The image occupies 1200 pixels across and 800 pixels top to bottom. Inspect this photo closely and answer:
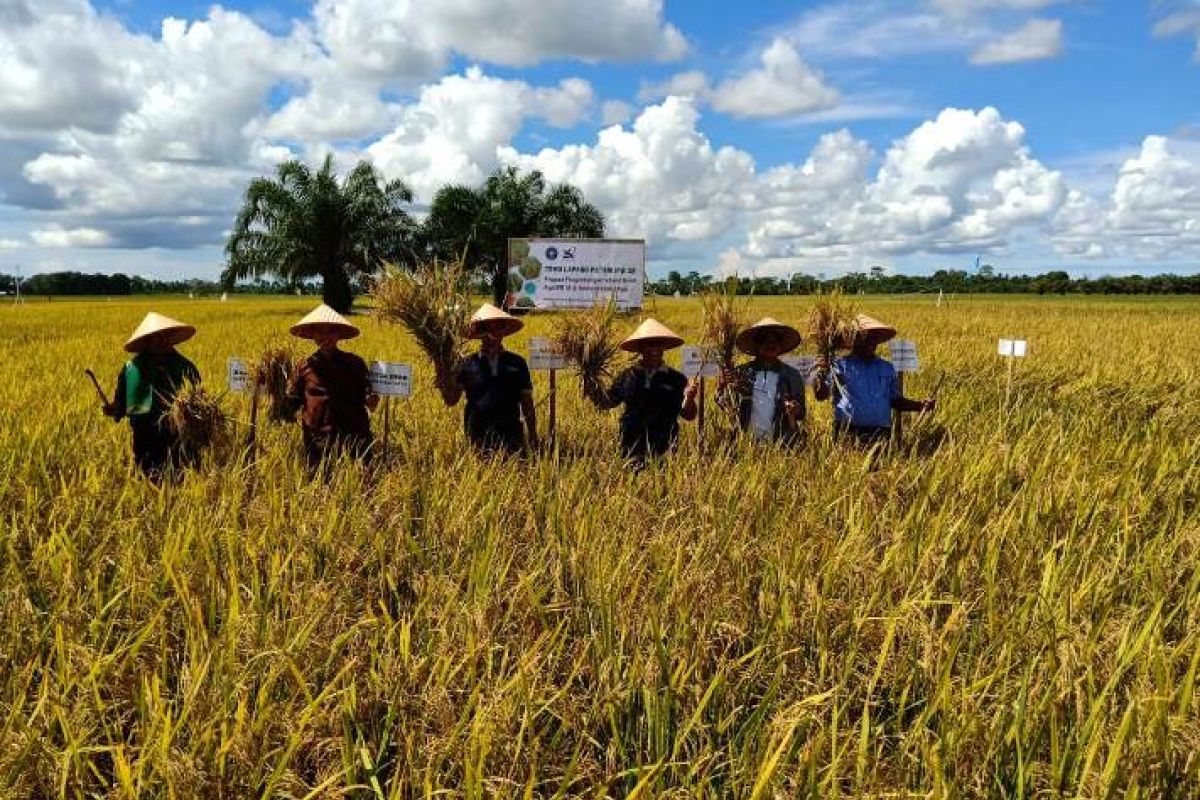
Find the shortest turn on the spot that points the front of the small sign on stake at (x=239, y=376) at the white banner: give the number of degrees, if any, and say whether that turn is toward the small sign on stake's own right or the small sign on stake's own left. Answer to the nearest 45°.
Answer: approximately 135° to the small sign on stake's own left

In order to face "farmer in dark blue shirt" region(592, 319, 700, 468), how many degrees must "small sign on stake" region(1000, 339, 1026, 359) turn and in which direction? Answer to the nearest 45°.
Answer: approximately 45° to its right

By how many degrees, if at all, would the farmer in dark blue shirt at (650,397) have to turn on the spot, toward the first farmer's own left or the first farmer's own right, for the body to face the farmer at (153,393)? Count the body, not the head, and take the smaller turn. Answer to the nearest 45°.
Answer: approximately 90° to the first farmer's own right

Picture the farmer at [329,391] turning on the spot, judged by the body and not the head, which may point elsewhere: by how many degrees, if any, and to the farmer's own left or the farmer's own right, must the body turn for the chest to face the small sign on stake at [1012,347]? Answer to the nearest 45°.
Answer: approximately 90° to the farmer's own left

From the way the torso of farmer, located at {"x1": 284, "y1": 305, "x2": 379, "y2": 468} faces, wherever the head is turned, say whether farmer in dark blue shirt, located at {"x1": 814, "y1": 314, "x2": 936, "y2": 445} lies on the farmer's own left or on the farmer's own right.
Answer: on the farmer's own left

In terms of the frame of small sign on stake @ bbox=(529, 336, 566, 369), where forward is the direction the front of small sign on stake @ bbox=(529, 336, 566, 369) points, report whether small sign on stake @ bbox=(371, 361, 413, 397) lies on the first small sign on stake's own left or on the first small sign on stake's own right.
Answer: on the first small sign on stake's own right

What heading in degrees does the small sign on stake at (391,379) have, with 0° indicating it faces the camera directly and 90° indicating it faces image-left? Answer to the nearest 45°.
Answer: approximately 0°

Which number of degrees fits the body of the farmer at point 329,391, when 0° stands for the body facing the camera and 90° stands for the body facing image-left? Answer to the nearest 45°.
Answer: approximately 0°
